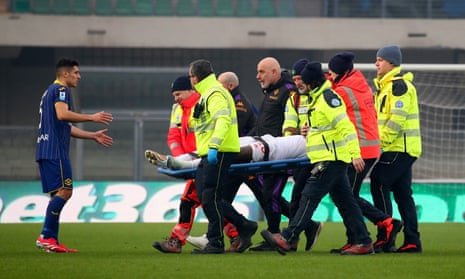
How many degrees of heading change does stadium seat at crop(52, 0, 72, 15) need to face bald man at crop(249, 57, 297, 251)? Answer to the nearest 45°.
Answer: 0° — it already faces them

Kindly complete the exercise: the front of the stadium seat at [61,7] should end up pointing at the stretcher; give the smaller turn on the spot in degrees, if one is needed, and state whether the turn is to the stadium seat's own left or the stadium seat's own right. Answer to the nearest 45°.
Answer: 0° — it already faces it

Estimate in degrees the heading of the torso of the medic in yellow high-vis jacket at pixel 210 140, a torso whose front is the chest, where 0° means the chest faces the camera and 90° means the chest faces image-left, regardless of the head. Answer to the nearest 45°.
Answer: approximately 90°

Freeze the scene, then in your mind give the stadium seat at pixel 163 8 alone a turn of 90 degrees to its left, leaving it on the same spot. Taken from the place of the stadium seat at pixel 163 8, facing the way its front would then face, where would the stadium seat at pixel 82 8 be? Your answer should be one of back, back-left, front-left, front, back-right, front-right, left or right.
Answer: back

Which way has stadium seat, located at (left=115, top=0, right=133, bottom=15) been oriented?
toward the camera

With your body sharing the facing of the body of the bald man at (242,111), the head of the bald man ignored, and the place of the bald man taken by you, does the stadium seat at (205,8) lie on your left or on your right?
on your right

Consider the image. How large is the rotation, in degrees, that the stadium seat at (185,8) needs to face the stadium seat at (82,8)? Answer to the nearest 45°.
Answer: approximately 90° to its right

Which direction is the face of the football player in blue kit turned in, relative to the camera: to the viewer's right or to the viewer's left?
to the viewer's right

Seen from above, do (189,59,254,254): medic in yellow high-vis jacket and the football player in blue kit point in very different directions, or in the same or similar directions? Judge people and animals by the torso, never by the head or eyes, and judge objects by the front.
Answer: very different directions

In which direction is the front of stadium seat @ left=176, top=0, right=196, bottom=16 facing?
toward the camera
